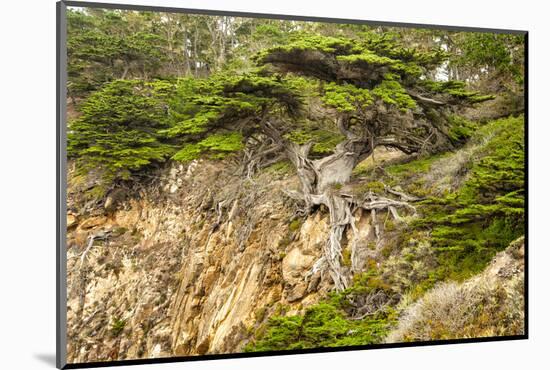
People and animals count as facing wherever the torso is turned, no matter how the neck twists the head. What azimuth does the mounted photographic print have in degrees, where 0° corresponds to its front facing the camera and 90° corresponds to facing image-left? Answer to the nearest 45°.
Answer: approximately 315°
